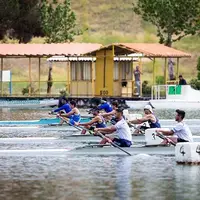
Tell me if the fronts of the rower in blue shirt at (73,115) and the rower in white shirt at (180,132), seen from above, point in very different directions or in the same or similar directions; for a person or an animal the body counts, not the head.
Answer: same or similar directions

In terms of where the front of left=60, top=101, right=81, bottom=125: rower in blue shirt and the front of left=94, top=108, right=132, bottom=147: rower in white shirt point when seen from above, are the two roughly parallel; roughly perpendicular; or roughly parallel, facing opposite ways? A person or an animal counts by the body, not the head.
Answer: roughly parallel

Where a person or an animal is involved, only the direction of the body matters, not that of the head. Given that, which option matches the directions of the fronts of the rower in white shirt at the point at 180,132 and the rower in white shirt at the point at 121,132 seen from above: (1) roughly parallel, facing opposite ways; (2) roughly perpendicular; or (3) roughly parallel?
roughly parallel

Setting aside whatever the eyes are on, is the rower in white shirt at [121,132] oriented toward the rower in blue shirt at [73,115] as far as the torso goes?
no

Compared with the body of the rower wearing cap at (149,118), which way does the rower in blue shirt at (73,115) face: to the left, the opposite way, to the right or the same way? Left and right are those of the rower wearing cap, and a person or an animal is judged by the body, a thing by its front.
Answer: the same way

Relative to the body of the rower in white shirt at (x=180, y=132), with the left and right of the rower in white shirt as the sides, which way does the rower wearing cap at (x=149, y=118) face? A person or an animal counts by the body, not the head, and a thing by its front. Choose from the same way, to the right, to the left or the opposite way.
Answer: the same way

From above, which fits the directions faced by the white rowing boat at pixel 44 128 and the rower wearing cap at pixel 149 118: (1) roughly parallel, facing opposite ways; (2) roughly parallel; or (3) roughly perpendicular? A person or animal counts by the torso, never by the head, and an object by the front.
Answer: roughly parallel, facing opposite ways

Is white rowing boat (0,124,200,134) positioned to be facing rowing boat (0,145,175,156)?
no
